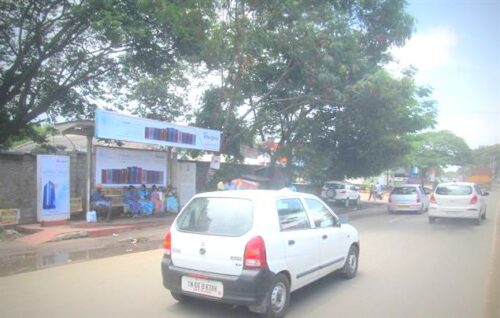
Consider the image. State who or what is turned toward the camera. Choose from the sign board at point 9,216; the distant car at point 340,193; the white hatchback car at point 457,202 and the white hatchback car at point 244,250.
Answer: the sign board

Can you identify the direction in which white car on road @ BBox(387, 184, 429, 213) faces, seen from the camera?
facing away from the viewer

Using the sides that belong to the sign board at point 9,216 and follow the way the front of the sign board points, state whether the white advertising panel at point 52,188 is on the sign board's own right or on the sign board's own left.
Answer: on the sign board's own left

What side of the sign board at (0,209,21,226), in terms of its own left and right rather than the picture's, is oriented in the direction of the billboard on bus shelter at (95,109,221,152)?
left

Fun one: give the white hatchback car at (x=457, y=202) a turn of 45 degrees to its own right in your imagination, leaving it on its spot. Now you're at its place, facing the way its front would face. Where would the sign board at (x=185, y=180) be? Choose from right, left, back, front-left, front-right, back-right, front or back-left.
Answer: back-left

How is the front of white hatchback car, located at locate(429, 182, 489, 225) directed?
away from the camera

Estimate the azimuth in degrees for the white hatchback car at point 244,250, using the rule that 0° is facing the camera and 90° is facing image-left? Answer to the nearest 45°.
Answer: approximately 225°

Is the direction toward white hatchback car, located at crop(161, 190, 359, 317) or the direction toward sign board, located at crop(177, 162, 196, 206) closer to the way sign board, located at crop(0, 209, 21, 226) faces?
the white hatchback car

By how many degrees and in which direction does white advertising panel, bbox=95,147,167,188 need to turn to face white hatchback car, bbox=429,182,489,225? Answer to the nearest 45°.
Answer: approximately 45° to its left
